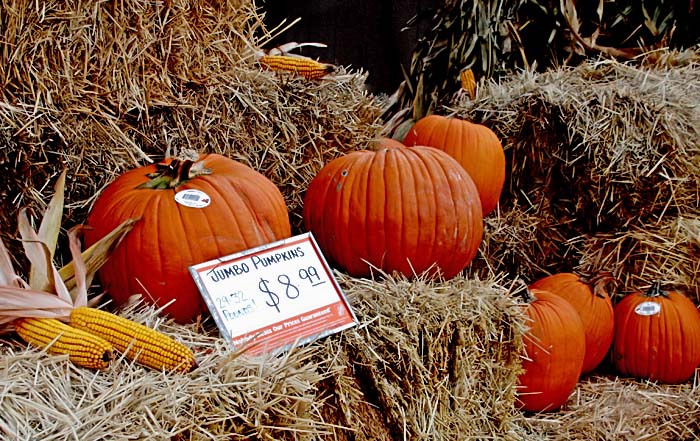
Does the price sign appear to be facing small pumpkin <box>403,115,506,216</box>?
no

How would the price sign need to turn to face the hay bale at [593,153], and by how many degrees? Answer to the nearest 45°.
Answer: approximately 135° to its left

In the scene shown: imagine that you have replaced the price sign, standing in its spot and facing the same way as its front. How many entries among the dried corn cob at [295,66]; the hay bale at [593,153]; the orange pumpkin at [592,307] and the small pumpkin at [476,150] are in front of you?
0

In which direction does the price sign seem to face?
toward the camera

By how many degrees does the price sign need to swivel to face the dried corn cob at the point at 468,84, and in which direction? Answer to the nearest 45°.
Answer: approximately 135° to its left

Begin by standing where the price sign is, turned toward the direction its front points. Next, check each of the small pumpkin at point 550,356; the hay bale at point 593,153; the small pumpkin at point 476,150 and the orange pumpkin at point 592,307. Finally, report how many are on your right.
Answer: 0

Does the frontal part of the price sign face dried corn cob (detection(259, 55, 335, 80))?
no

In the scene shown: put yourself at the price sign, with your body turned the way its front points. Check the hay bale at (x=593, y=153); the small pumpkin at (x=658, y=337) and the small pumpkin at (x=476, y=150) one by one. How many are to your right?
0
